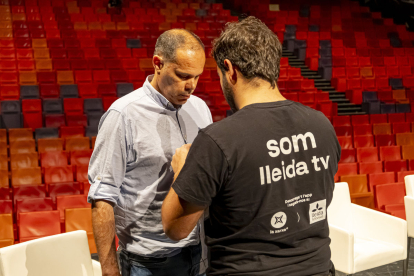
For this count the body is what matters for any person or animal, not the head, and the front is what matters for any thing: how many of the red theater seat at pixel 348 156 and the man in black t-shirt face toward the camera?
1

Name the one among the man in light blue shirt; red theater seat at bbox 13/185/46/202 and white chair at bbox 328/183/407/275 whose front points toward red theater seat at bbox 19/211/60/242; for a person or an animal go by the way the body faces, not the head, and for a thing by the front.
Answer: red theater seat at bbox 13/185/46/202

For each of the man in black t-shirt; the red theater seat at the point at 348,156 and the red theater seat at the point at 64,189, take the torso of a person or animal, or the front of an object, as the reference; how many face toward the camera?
2

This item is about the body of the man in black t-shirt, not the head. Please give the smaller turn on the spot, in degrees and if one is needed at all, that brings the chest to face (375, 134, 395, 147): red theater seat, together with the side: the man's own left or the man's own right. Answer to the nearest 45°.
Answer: approximately 45° to the man's own right

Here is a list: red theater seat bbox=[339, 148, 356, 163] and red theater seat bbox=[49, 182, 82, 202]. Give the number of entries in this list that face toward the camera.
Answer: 2

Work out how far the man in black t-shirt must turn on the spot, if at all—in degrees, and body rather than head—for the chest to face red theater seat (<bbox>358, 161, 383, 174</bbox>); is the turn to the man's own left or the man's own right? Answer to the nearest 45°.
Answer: approximately 45° to the man's own right

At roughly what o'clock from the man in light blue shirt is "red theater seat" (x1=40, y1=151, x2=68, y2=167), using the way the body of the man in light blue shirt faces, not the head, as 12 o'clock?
The red theater seat is roughly at 7 o'clock from the man in light blue shirt.

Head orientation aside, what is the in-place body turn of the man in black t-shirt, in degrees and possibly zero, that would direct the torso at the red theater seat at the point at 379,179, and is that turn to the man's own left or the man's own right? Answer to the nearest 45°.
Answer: approximately 45° to the man's own right

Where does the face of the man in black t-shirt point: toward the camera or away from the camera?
away from the camera
